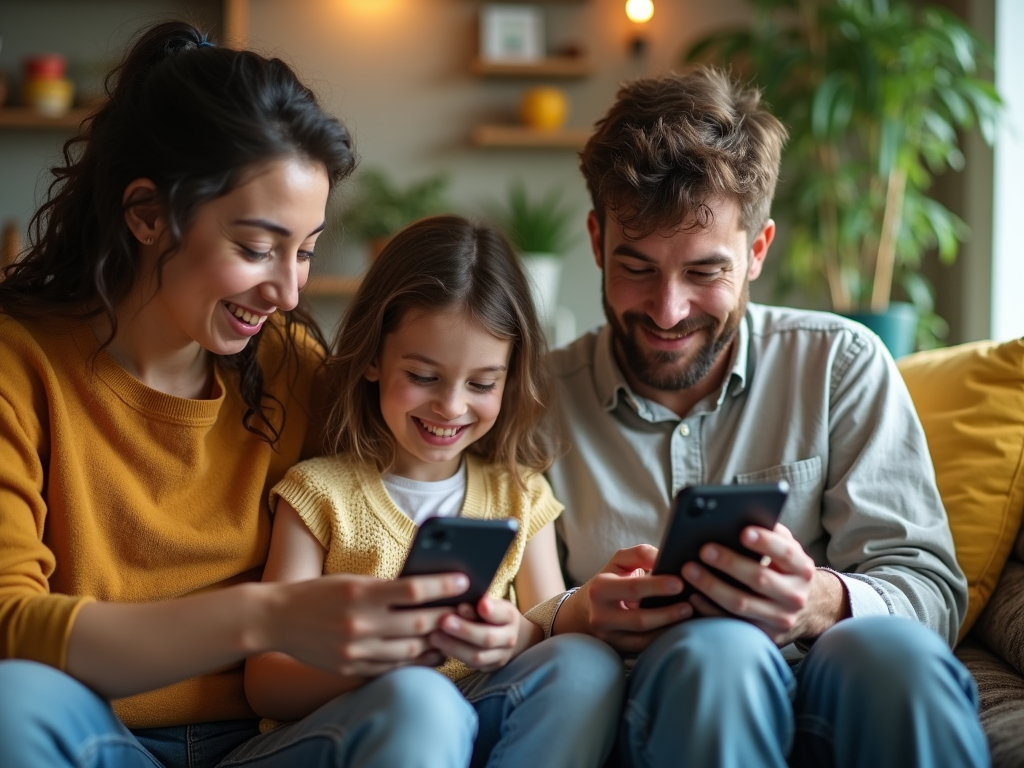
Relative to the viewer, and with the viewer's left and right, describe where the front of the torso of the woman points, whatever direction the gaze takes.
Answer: facing the viewer and to the right of the viewer

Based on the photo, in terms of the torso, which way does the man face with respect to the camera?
toward the camera

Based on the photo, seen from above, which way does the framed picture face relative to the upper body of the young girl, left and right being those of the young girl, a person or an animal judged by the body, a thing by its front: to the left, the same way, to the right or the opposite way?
the same way

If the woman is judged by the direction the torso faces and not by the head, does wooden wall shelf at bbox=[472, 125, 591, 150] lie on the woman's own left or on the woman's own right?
on the woman's own left

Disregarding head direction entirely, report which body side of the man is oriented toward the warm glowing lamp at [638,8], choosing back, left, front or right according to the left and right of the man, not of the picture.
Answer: back

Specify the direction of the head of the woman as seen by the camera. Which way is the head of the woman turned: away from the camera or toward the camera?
toward the camera

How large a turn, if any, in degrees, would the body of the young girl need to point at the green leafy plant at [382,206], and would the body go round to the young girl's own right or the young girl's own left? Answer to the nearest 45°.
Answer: approximately 180°

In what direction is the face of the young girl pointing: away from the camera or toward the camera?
toward the camera

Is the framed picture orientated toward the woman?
yes

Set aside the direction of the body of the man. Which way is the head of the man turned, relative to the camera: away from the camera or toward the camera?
toward the camera

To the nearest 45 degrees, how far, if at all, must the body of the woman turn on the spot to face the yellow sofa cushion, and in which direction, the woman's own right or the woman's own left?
approximately 45° to the woman's own left

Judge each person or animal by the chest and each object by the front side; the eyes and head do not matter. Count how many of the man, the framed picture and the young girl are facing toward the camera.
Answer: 3

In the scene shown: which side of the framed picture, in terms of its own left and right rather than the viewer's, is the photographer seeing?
front

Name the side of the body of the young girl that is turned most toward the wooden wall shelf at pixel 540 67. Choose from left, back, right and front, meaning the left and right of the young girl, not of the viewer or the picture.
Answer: back

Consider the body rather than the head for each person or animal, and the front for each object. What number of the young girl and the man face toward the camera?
2

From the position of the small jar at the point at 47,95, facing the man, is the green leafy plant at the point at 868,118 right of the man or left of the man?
left
